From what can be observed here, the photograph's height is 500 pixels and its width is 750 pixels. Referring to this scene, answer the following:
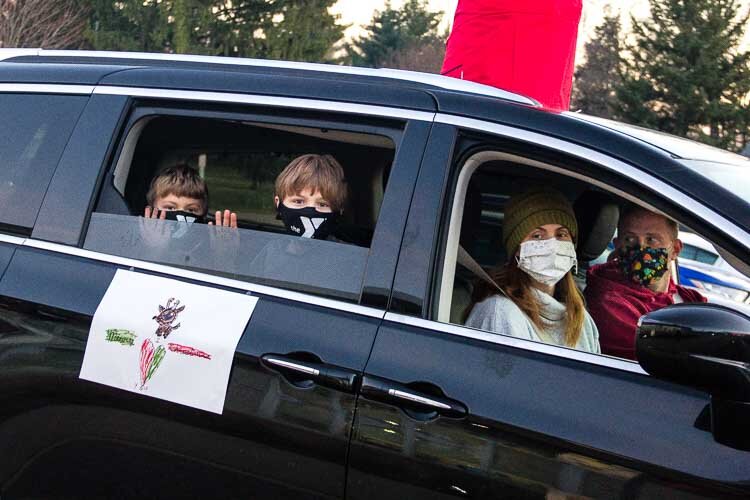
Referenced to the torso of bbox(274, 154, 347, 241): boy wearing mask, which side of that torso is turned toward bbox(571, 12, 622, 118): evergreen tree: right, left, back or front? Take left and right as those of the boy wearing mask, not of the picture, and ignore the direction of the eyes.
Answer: back

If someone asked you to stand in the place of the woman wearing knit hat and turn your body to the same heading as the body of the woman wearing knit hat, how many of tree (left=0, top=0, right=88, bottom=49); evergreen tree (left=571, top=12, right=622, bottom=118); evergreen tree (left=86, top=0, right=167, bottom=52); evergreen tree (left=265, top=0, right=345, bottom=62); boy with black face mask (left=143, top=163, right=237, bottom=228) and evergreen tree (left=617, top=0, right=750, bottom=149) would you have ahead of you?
0

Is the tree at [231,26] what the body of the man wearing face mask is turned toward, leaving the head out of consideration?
no

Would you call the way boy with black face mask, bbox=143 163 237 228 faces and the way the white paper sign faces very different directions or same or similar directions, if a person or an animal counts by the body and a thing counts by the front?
same or similar directions

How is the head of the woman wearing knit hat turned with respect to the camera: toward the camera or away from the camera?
toward the camera

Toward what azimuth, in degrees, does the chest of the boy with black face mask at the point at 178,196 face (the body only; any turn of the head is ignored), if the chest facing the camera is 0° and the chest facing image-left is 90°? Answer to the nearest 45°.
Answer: approximately 0°

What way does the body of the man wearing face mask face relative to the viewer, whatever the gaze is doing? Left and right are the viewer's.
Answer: facing the viewer and to the right of the viewer

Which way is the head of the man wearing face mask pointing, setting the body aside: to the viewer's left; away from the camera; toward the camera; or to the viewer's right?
toward the camera

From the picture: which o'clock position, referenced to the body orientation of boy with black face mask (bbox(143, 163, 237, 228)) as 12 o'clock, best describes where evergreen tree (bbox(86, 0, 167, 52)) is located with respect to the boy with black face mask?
The evergreen tree is roughly at 6 o'clock from the boy with black face mask.

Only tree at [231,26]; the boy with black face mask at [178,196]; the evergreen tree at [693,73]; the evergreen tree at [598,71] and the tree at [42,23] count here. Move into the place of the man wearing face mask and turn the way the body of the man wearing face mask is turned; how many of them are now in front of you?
0

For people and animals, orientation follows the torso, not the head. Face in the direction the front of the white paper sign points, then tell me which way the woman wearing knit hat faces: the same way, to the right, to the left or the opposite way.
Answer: the same way

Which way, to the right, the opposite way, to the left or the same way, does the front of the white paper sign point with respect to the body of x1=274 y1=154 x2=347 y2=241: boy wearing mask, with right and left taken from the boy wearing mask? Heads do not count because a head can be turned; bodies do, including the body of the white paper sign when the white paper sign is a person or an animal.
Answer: the same way

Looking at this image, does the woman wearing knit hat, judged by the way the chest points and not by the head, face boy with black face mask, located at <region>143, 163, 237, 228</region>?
no

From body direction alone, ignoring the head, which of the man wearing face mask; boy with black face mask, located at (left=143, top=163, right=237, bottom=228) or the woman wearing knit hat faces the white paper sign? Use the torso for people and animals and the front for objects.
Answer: the boy with black face mask

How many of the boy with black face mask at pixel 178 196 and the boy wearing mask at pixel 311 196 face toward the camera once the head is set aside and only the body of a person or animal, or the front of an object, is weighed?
2

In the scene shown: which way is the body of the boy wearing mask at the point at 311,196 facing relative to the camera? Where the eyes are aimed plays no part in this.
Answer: toward the camera

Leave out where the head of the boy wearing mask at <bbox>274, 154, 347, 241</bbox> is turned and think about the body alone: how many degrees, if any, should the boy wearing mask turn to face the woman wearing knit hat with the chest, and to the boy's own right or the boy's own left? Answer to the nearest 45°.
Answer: approximately 90° to the boy's own left

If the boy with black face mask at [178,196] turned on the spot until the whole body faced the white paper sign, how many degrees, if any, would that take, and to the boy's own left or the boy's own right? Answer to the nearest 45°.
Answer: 0° — they already face it
